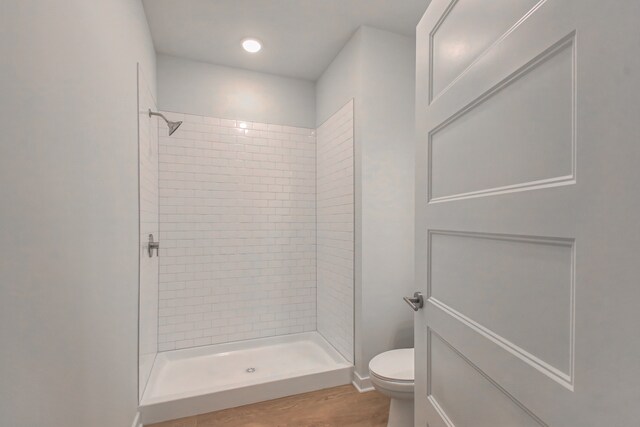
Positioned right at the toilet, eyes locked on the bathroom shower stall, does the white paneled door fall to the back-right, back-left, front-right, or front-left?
back-left

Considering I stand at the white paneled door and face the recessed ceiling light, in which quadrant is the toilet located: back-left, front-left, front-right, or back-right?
front-right

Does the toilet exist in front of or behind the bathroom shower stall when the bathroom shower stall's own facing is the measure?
in front

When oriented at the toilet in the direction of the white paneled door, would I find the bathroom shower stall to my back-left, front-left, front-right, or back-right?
back-right

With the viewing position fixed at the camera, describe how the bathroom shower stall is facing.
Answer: facing the viewer

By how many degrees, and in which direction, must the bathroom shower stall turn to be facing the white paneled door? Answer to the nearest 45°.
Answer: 0° — it already faces it

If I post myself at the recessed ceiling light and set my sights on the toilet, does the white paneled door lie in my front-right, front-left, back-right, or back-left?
front-right
